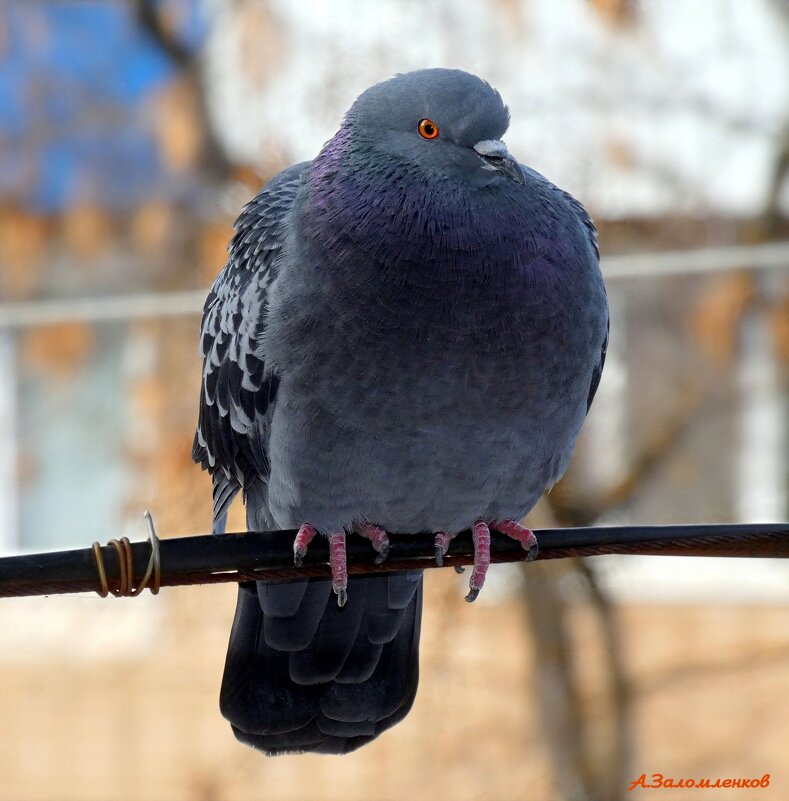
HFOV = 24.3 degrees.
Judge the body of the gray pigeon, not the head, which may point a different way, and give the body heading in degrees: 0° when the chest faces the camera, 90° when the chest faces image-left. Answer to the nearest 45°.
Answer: approximately 315°

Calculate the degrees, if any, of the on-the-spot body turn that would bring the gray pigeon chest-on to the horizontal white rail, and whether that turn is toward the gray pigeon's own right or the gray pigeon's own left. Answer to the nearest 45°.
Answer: approximately 135° to the gray pigeon's own left
